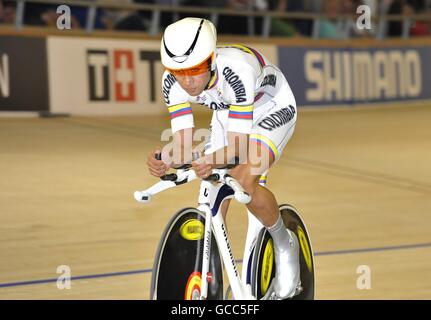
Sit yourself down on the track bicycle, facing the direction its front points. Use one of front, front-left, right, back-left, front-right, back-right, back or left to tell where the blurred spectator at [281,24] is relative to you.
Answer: back-right

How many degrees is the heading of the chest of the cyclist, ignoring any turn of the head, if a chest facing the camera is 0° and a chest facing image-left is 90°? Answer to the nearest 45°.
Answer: approximately 45°

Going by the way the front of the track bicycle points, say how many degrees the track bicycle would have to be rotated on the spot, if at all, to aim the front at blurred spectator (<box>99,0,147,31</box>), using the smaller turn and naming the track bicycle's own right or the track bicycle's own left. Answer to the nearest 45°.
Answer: approximately 135° to the track bicycle's own right

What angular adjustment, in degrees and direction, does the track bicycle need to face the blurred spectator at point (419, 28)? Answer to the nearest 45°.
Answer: approximately 135° to its right

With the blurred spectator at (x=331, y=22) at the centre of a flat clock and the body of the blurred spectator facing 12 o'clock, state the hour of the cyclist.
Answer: The cyclist is roughly at 12 o'clock from the blurred spectator.

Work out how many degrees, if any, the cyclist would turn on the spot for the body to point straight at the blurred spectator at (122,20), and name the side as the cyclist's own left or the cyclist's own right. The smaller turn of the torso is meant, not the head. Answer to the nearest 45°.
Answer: approximately 135° to the cyclist's own right

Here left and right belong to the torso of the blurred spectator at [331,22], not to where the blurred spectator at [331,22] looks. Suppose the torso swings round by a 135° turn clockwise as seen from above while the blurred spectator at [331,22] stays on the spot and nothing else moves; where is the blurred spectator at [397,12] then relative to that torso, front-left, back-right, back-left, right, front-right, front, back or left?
right

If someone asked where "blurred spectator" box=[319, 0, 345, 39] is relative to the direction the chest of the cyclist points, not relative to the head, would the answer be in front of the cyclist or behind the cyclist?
behind

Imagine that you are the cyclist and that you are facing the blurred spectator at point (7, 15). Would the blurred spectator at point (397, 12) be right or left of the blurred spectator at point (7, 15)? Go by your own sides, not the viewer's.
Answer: right

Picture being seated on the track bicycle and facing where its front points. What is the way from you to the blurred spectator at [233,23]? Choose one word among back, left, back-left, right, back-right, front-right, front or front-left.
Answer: back-right
